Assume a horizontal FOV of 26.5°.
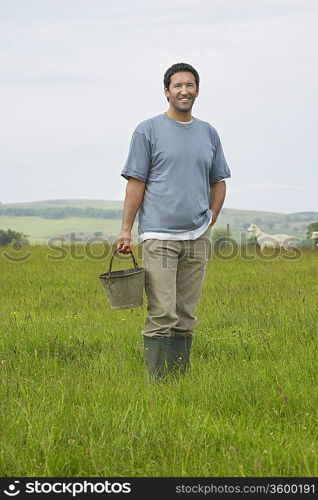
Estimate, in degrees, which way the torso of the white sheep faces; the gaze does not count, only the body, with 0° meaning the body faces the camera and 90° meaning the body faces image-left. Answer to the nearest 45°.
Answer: approximately 90°
